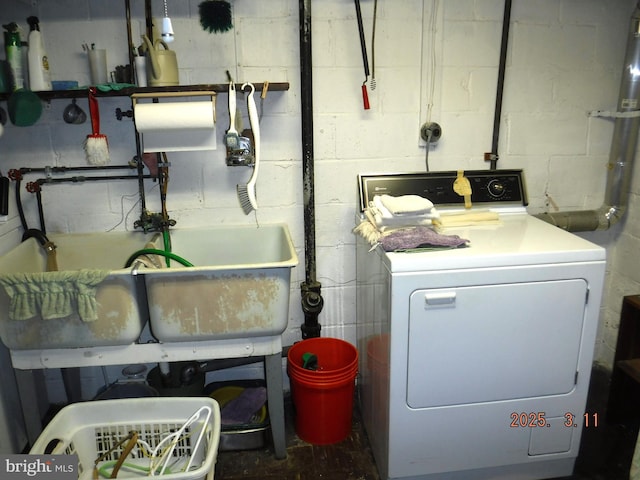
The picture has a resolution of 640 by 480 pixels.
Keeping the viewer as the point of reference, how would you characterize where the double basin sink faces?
facing the viewer

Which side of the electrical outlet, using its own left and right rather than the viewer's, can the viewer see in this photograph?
front

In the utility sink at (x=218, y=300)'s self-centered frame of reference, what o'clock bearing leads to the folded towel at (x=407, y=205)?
The folded towel is roughly at 9 o'clock from the utility sink.

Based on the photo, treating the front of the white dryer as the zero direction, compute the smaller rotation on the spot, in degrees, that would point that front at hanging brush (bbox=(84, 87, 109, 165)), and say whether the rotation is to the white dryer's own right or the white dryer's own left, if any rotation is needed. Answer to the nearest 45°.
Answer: approximately 90° to the white dryer's own right

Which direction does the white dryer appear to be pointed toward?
toward the camera

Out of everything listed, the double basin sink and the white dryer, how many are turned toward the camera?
2

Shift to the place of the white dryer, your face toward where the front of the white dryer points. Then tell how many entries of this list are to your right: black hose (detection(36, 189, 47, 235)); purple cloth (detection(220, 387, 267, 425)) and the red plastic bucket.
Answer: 3

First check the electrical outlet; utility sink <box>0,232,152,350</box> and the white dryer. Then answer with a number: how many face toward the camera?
3

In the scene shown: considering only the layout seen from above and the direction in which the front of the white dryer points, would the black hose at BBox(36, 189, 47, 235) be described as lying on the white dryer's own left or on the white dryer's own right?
on the white dryer's own right

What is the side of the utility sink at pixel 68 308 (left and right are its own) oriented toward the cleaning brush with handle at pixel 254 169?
left

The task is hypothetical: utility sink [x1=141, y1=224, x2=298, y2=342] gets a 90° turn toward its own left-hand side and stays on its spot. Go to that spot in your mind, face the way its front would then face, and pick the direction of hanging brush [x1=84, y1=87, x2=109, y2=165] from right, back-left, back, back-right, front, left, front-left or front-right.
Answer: back-left

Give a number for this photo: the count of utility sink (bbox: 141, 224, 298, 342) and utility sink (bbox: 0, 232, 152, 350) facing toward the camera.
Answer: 2

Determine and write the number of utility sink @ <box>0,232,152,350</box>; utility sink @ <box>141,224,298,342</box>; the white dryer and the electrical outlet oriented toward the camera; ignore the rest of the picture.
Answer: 4
